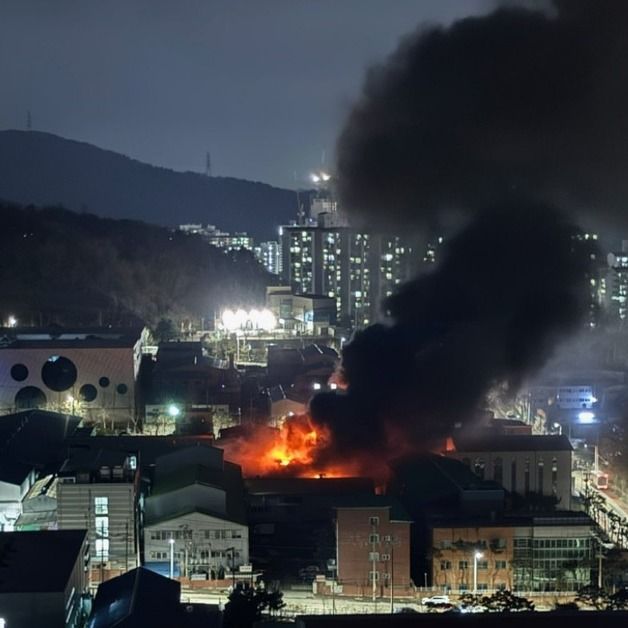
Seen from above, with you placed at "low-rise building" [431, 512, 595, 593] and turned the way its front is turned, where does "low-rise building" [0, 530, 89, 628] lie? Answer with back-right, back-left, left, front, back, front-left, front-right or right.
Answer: front-right

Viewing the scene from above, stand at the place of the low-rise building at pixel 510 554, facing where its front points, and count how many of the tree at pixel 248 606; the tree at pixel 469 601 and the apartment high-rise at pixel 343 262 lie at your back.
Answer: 1

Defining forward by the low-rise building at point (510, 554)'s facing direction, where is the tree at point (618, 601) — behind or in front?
in front

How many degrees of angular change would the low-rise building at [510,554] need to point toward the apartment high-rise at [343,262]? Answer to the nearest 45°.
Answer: approximately 180°

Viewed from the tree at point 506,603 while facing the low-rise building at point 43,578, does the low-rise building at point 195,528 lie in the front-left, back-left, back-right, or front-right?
front-right

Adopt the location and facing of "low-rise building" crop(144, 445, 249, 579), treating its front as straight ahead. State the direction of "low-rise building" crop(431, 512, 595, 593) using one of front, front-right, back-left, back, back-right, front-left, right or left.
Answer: left

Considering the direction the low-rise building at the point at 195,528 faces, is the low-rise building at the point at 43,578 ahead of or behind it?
ahead

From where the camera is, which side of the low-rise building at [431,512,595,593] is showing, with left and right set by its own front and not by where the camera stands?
front

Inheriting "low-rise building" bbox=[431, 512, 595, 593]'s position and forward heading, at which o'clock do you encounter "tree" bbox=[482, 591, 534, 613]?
The tree is roughly at 12 o'clock from the low-rise building.

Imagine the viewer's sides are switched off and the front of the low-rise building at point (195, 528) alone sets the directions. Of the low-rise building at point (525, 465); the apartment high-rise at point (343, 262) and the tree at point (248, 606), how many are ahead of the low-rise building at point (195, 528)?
1

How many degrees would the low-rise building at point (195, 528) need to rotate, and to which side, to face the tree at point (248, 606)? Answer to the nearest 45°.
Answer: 0° — it already faces it

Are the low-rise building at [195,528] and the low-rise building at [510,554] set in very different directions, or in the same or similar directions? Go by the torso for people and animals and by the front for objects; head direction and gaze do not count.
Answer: same or similar directions

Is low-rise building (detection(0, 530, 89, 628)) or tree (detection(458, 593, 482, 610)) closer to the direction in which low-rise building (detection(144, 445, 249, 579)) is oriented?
the low-rise building

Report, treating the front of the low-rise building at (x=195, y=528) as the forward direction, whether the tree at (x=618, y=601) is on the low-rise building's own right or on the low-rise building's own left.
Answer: on the low-rise building's own left

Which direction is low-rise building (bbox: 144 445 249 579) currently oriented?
toward the camera

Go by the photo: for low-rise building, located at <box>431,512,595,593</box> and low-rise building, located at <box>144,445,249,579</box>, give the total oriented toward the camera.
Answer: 2
